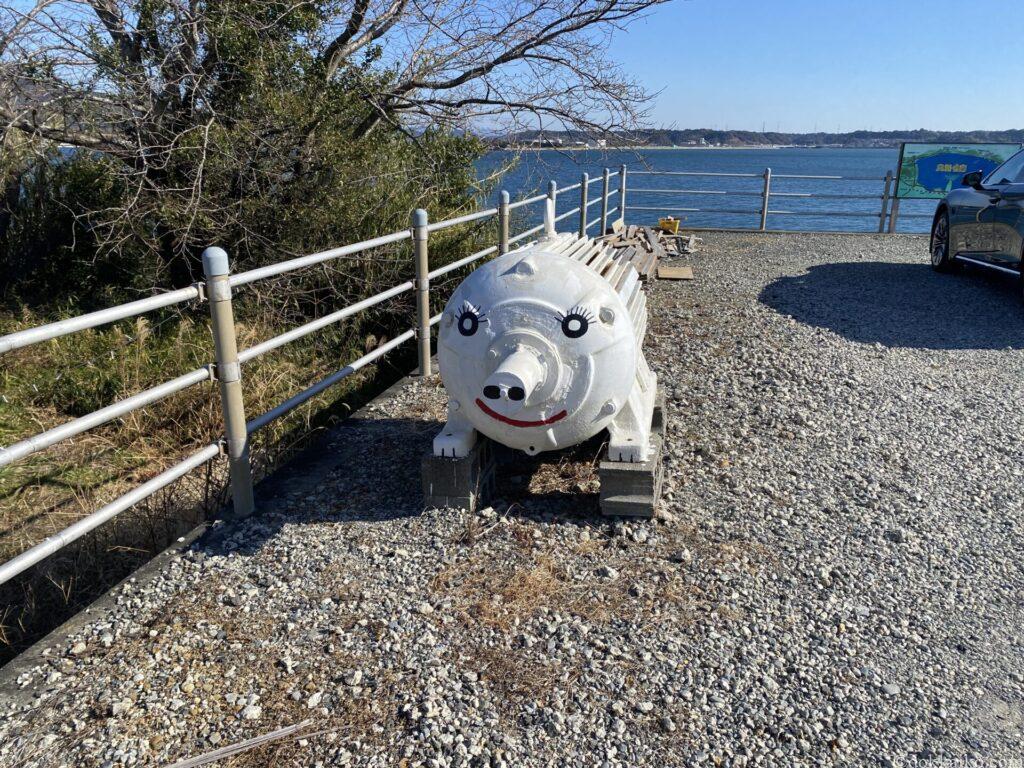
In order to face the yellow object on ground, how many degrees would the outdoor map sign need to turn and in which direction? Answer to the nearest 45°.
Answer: approximately 45° to its right

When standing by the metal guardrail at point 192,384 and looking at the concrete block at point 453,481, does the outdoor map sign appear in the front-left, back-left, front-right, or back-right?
front-left

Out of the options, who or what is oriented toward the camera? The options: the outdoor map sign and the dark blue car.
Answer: the outdoor map sign

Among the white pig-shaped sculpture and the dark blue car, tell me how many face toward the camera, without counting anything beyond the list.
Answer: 1

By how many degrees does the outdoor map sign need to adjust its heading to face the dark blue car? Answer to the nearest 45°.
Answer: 0° — it already faces it

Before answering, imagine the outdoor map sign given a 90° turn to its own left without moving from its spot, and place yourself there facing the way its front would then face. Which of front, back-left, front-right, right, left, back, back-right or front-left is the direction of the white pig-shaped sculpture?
right

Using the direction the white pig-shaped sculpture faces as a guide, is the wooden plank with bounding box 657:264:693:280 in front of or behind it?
behind

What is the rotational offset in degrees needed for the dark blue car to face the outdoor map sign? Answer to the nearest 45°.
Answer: approximately 45° to its right

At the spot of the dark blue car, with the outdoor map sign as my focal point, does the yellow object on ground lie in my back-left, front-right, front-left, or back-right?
front-left

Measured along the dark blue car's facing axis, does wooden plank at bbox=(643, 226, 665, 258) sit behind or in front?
in front

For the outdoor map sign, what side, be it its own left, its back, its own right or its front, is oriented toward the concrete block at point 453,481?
front

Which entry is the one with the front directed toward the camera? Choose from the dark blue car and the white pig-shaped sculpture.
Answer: the white pig-shaped sculpture

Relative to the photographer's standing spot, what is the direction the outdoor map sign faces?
facing the viewer

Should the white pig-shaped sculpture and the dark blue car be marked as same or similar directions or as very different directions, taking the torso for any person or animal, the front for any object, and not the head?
very different directions

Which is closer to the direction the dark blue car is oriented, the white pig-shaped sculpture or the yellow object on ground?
the yellow object on ground

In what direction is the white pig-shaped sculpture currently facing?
toward the camera
